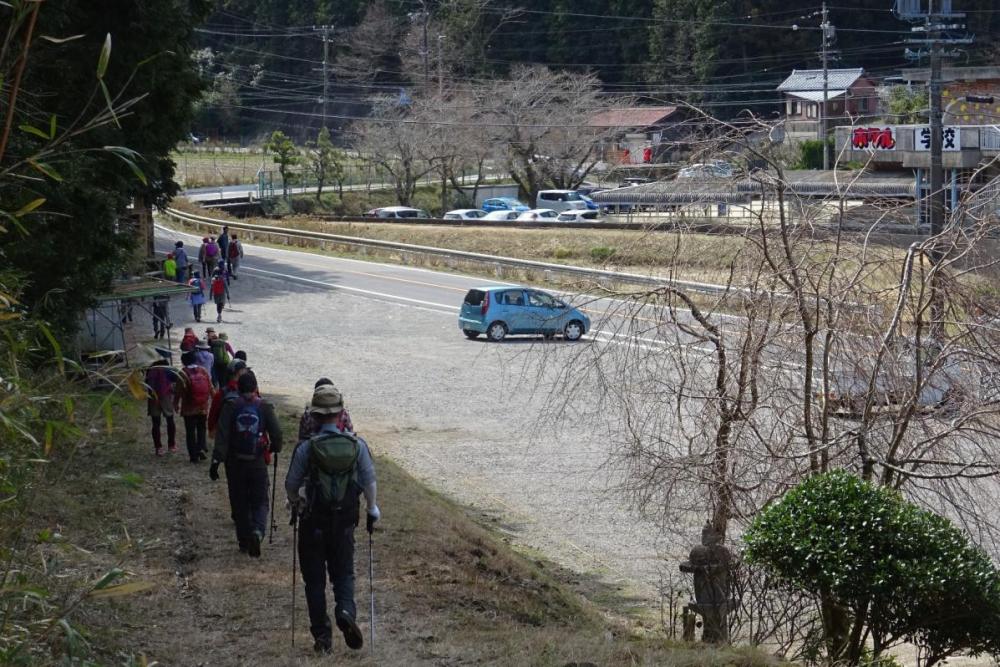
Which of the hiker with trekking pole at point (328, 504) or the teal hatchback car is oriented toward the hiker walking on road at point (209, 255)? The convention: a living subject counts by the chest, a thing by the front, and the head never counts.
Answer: the hiker with trekking pole

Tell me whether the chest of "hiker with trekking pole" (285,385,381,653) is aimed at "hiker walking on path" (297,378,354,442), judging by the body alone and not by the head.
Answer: yes

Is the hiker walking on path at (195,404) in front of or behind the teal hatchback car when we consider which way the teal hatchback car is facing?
behind

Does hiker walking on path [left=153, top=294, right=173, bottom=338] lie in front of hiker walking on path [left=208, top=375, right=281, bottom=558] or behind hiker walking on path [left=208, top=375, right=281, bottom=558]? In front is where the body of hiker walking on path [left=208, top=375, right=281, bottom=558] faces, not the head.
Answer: in front

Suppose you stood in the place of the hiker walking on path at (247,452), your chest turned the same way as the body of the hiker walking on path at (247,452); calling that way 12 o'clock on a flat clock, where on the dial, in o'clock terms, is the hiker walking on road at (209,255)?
the hiker walking on road at (209,255) is roughly at 12 o'clock from the hiker walking on path at (247,452).

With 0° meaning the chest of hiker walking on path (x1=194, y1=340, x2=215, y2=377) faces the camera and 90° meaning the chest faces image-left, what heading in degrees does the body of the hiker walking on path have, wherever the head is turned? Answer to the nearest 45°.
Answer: approximately 180°

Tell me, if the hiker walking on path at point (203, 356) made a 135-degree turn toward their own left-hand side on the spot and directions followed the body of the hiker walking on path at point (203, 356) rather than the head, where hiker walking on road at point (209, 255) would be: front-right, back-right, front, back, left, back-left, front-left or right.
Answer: back-right

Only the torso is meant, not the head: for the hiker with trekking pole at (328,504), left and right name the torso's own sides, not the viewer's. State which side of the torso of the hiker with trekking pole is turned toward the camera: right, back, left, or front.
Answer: back

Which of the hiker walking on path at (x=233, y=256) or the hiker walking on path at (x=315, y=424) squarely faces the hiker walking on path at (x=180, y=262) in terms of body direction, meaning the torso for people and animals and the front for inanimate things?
the hiker walking on path at (x=315, y=424)

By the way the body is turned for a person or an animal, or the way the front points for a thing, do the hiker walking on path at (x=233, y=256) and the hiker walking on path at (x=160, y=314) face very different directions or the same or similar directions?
same or similar directions

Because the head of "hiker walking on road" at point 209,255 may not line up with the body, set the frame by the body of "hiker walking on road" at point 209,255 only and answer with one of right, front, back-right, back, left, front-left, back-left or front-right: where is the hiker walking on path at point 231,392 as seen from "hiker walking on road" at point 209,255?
back

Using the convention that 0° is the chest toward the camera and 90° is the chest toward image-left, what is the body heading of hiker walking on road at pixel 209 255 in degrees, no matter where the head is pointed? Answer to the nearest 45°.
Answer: approximately 180°

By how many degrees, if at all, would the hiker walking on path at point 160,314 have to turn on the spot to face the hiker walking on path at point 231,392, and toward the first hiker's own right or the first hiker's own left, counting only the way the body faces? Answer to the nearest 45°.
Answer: approximately 180°

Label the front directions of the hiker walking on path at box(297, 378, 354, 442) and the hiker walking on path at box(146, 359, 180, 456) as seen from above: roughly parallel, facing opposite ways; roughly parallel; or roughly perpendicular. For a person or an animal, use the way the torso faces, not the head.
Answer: roughly parallel

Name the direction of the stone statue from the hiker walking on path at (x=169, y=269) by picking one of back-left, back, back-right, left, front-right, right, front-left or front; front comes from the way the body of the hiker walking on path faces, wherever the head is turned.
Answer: back

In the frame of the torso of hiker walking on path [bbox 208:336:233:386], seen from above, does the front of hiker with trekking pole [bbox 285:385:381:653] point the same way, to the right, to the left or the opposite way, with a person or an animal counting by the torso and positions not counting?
the same way

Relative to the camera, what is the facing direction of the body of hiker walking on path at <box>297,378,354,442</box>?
away from the camera

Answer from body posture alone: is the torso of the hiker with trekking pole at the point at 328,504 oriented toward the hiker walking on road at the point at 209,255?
yes
